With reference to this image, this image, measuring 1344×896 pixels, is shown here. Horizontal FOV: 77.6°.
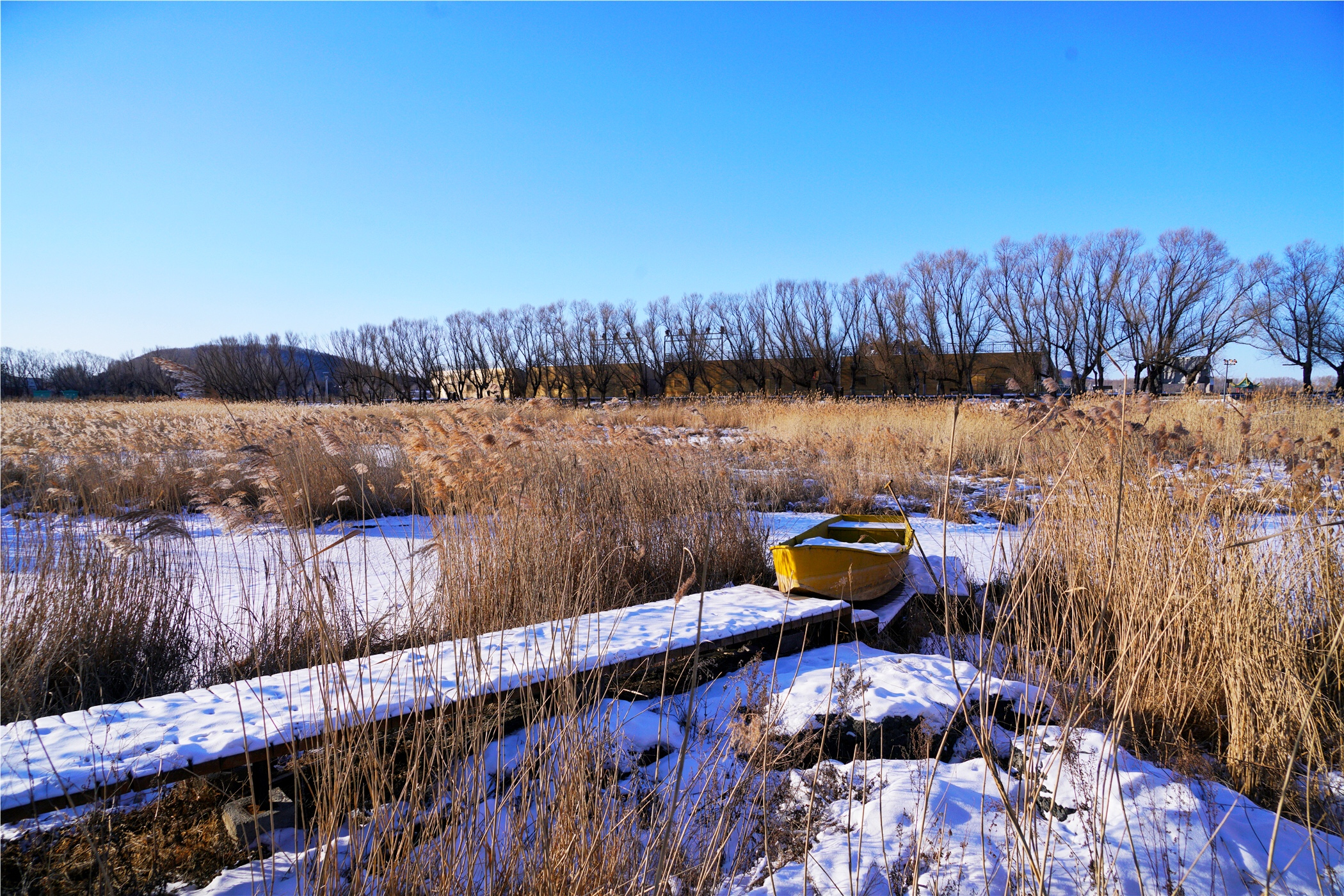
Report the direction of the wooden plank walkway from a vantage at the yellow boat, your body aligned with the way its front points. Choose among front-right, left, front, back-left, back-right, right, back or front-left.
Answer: front

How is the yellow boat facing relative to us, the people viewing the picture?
facing the viewer and to the left of the viewer
